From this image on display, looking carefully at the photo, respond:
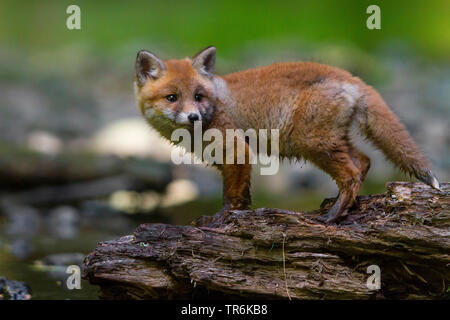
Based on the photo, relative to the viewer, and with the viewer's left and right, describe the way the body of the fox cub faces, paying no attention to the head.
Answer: facing to the left of the viewer
